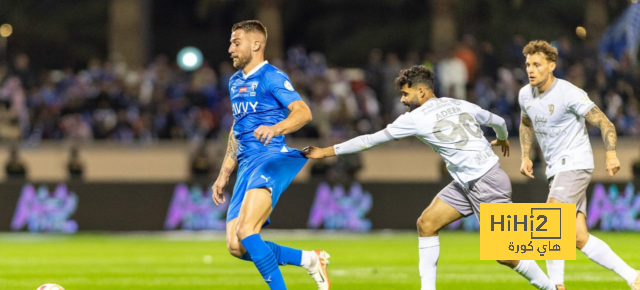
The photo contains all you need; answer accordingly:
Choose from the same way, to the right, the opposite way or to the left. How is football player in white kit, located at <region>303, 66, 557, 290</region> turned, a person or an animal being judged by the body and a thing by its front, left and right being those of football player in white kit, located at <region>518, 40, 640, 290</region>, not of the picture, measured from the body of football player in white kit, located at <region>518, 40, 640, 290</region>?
to the right

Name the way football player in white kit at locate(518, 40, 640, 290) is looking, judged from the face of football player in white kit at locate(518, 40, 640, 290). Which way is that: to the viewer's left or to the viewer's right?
to the viewer's left

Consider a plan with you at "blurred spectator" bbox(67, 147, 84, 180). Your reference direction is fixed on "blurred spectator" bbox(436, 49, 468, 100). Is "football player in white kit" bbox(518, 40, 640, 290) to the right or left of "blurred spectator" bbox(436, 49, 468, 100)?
right

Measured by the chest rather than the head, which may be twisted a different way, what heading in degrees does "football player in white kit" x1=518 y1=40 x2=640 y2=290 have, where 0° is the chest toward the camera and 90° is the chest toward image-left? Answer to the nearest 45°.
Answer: approximately 45°

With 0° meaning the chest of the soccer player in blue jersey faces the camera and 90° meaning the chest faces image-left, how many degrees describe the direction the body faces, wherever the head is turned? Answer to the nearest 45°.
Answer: approximately 45°

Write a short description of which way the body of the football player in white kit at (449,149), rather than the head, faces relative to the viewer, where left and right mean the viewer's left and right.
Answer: facing away from the viewer and to the left of the viewer

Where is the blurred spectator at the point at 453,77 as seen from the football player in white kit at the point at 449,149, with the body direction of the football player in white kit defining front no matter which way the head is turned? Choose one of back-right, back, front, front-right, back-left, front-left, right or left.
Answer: front-right

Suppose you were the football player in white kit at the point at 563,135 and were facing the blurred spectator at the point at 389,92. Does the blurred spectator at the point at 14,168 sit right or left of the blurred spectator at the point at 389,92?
left
